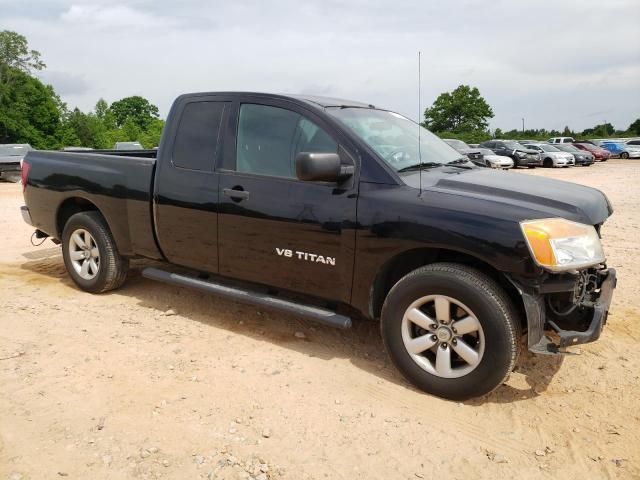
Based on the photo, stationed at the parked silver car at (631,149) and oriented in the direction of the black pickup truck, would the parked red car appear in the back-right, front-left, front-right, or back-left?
front-right

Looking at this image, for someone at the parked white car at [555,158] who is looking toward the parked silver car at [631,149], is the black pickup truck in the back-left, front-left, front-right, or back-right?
back-right

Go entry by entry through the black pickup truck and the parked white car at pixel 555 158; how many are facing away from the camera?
0

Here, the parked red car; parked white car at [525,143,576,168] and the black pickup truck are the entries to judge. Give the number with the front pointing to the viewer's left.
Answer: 0

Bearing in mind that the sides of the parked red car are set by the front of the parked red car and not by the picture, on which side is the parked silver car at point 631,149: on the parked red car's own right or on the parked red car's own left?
on the parked red car's own left

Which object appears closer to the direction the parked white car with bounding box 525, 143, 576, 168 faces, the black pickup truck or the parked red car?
the black pickup truck

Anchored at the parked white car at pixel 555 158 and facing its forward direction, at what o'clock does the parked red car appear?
The parked red car is roughly at 8 o'clock from the parked white car.

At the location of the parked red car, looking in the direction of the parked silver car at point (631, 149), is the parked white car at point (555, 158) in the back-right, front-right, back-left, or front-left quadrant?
back-right

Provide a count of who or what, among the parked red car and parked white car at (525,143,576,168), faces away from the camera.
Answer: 0

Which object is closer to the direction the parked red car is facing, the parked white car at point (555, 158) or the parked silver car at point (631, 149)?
the parked white car

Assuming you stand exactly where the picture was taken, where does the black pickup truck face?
facing the viewer and to the right of the viewer

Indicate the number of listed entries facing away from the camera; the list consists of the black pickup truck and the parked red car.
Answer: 0

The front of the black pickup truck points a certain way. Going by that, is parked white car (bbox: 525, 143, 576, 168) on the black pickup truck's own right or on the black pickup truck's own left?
on the black pickup truck's own left
